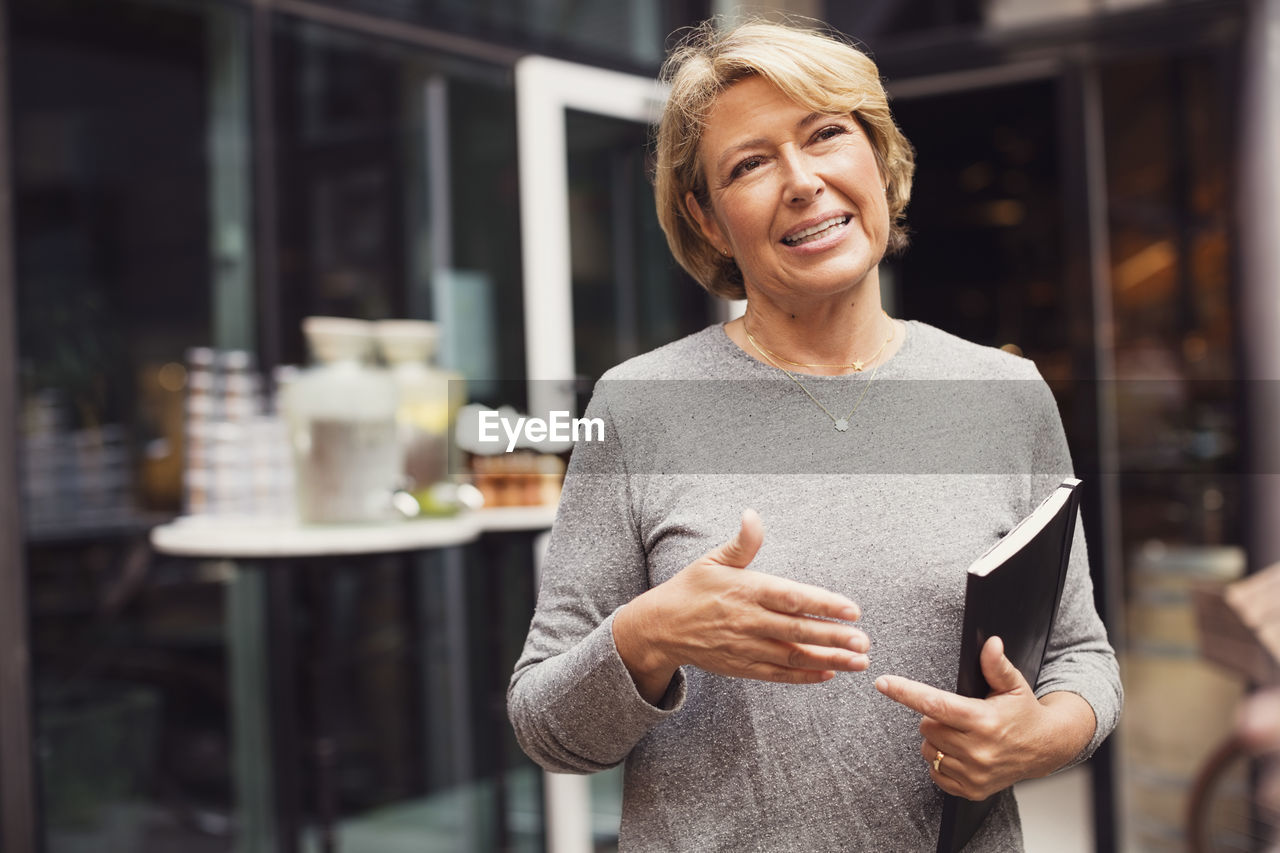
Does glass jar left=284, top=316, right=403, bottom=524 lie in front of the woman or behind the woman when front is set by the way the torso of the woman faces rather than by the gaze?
behind

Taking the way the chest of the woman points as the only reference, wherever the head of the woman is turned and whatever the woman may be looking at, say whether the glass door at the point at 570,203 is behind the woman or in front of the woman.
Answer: behind

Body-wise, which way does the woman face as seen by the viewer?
toward the camera

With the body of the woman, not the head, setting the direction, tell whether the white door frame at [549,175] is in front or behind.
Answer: behind
